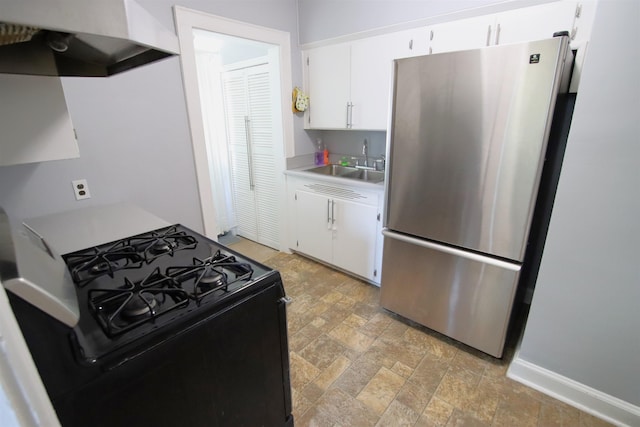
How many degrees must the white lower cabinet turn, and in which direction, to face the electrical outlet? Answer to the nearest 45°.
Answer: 0° — it already faces it

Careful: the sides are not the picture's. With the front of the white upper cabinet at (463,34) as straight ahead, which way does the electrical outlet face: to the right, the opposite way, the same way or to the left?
to the left

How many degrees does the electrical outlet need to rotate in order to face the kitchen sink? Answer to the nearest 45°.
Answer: approximately 90° to its left

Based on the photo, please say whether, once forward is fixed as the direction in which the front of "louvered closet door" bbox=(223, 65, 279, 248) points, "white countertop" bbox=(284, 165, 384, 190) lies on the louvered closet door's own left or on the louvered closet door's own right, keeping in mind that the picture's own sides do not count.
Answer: on the louvered closet door's own left

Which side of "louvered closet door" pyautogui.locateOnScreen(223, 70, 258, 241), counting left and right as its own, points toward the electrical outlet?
front

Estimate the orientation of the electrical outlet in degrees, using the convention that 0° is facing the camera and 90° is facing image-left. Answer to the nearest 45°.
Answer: approximately 0°

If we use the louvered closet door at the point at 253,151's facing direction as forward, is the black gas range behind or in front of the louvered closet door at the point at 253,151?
in front

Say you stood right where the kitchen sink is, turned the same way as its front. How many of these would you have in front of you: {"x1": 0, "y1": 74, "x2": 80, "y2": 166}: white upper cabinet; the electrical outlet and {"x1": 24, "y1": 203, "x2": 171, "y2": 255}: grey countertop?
3

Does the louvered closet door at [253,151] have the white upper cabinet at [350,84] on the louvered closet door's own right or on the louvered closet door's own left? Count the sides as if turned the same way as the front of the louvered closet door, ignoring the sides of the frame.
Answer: on the louvered closet door's own left

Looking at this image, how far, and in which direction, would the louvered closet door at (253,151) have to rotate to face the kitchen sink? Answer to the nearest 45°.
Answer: approximately 90° to its left
